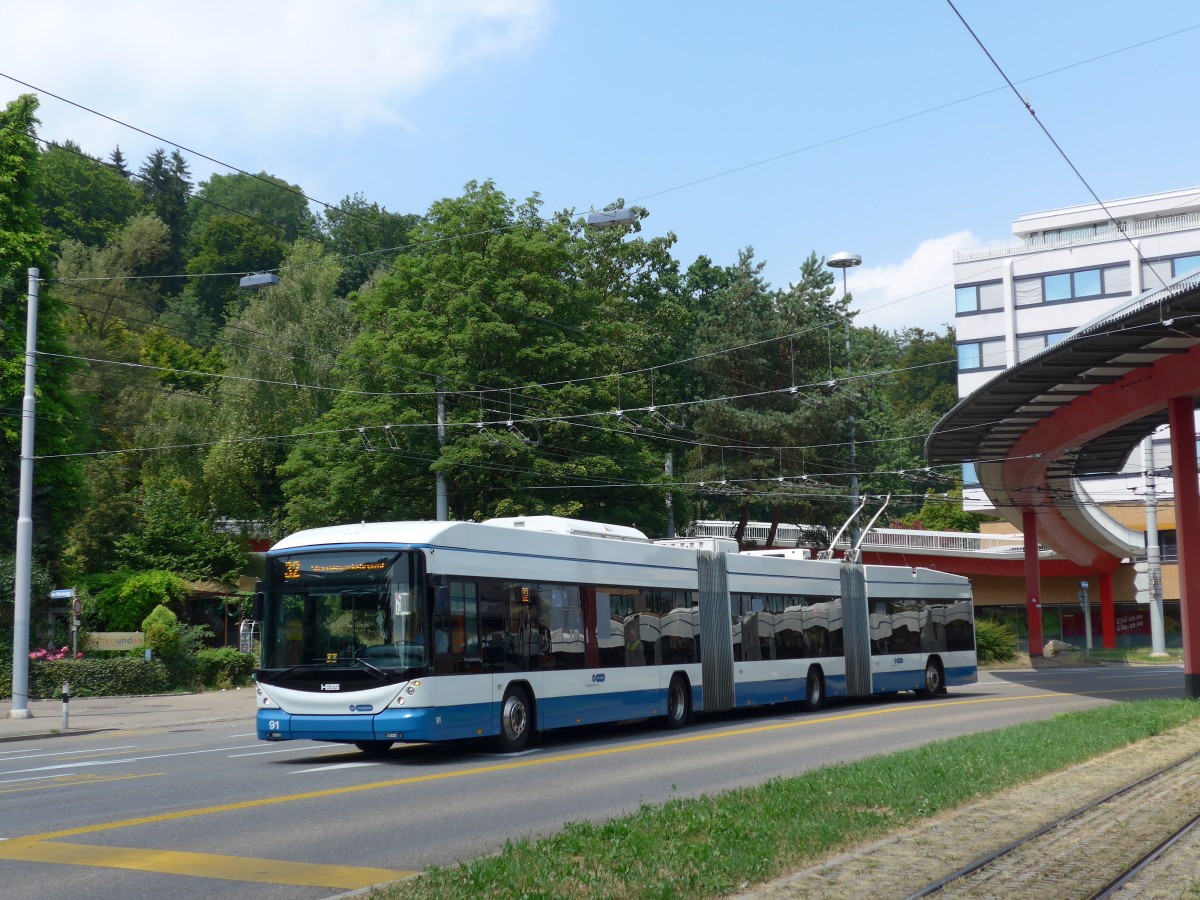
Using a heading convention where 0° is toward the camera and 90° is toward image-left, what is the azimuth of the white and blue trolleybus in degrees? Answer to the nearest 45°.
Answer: approximately 45°

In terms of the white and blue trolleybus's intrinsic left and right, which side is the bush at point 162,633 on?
on its right

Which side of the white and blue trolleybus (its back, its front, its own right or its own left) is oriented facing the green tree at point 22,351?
right

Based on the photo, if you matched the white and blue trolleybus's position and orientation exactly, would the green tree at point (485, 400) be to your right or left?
on your right

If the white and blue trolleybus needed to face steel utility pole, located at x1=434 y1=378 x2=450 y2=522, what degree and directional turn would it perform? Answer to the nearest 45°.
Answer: approximately 135° to its right

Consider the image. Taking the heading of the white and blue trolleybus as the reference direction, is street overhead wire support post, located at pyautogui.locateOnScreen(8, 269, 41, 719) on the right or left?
on its right

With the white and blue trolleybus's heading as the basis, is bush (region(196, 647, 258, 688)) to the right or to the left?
on its right

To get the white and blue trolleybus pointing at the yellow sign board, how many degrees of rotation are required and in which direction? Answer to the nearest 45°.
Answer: approximately 90° to its right
